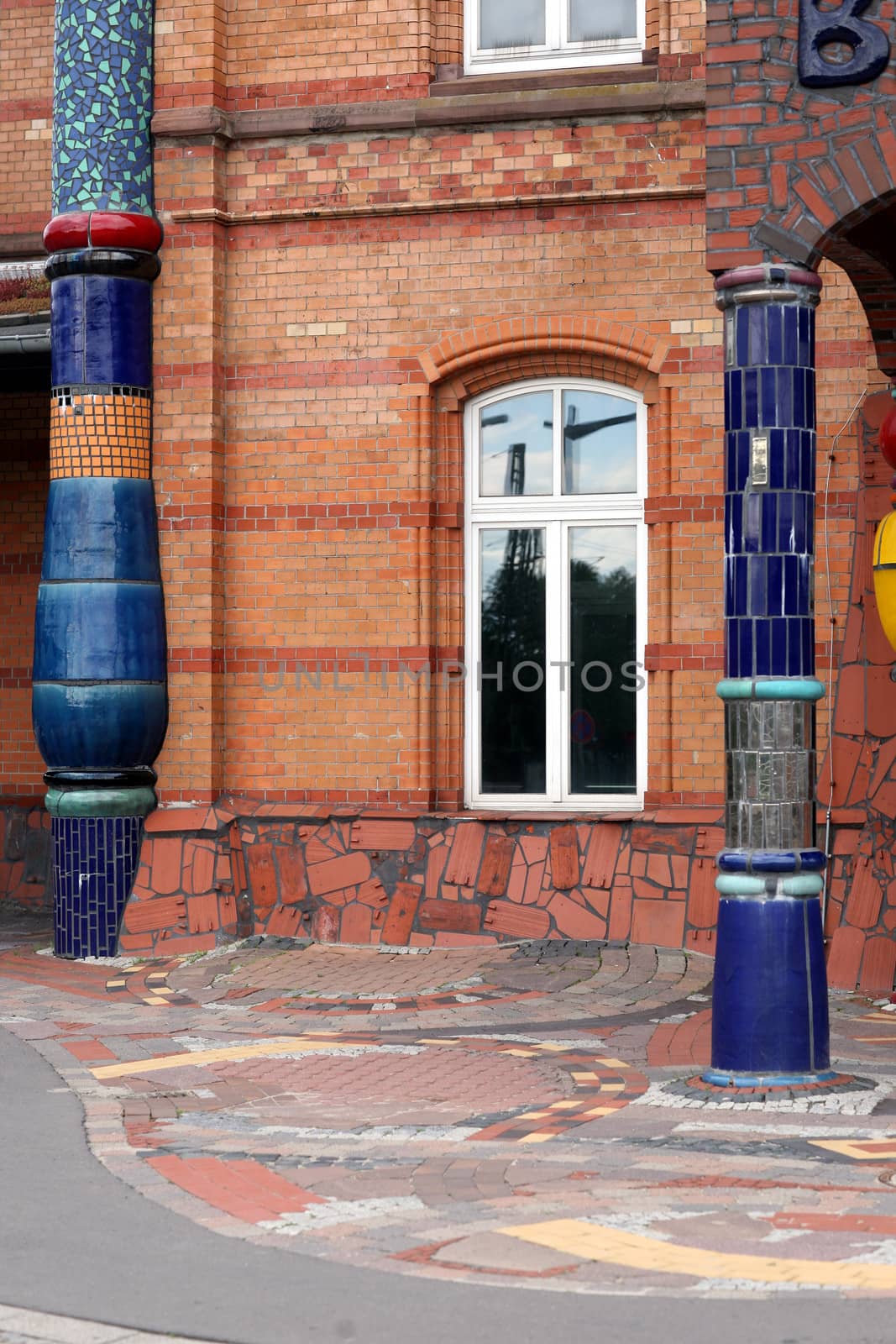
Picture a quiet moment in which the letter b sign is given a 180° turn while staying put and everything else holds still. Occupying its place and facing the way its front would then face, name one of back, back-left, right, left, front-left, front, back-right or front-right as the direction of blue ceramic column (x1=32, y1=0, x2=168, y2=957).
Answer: front-left

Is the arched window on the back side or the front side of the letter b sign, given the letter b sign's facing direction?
on the back side

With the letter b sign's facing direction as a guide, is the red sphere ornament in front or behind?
behind

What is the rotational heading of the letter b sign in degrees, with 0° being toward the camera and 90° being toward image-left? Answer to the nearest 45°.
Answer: approximately 0°
